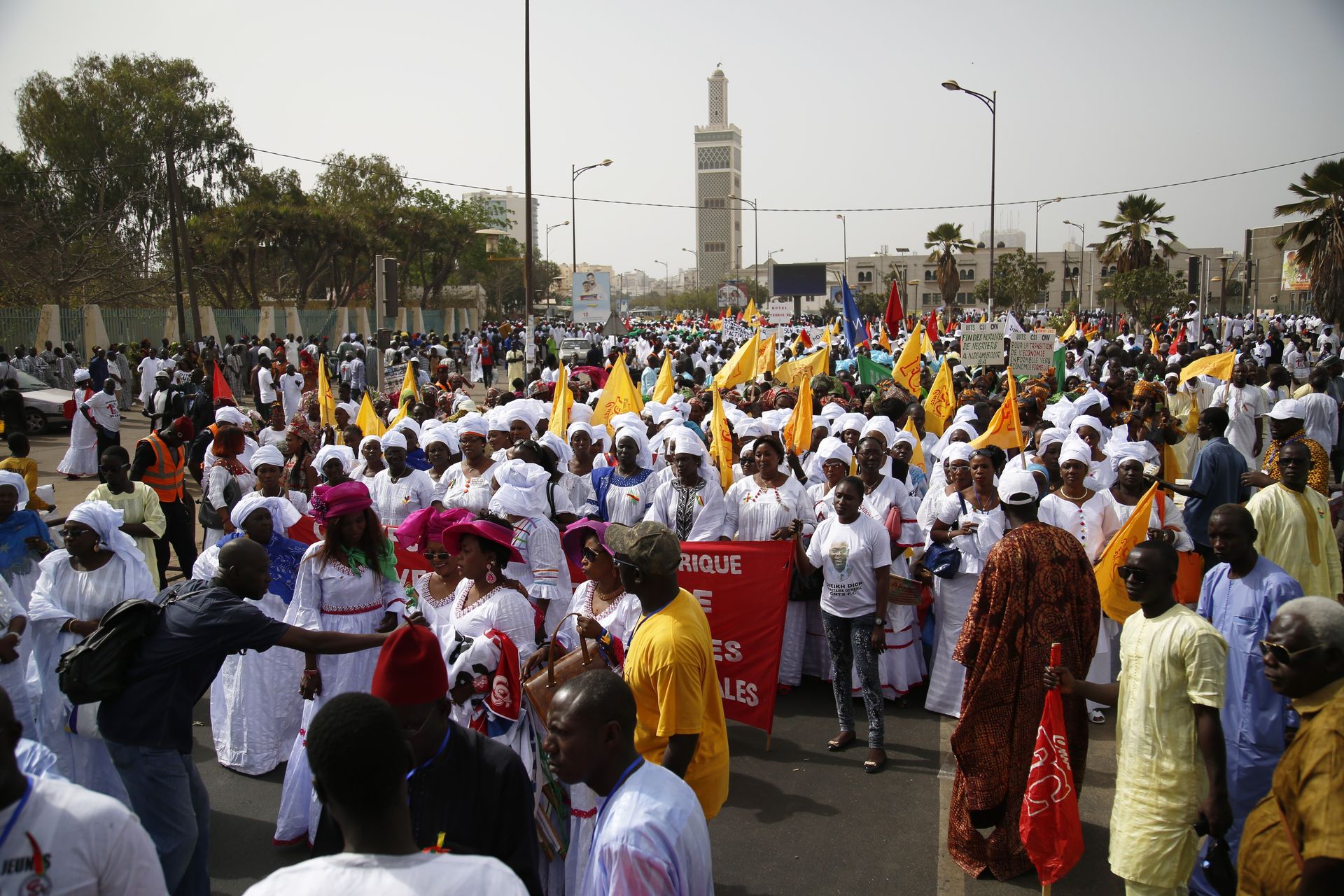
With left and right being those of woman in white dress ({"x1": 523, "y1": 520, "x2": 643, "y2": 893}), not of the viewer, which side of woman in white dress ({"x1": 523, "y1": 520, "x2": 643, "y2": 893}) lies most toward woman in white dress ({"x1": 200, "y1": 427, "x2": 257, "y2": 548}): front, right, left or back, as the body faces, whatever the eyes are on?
right

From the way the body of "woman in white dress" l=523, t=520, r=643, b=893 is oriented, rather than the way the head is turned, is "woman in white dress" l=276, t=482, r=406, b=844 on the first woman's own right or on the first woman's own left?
on the first woman's own right

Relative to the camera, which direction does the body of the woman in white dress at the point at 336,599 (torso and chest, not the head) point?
toward the camera

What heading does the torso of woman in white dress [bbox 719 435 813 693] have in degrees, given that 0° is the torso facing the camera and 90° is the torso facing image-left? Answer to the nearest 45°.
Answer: approximately 0°

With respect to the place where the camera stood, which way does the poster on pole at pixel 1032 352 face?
facing the viewer

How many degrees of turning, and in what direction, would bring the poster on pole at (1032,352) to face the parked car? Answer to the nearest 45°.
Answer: approximately 90° to its right

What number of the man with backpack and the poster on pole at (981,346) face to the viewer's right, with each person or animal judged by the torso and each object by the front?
1

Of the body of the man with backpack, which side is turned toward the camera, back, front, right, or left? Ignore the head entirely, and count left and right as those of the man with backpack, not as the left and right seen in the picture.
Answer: right

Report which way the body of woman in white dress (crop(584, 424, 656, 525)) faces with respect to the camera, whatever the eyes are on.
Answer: toward the camera

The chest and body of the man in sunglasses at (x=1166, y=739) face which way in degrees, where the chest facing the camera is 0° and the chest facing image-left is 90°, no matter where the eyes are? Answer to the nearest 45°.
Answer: approximately 45°

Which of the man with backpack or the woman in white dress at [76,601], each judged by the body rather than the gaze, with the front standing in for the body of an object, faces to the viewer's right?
the man with backpack

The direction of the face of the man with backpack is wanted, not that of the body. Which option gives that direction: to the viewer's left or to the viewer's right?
to the viewer's right

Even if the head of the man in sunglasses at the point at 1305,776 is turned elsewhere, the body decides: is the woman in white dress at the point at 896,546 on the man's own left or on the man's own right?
on the man's own right
